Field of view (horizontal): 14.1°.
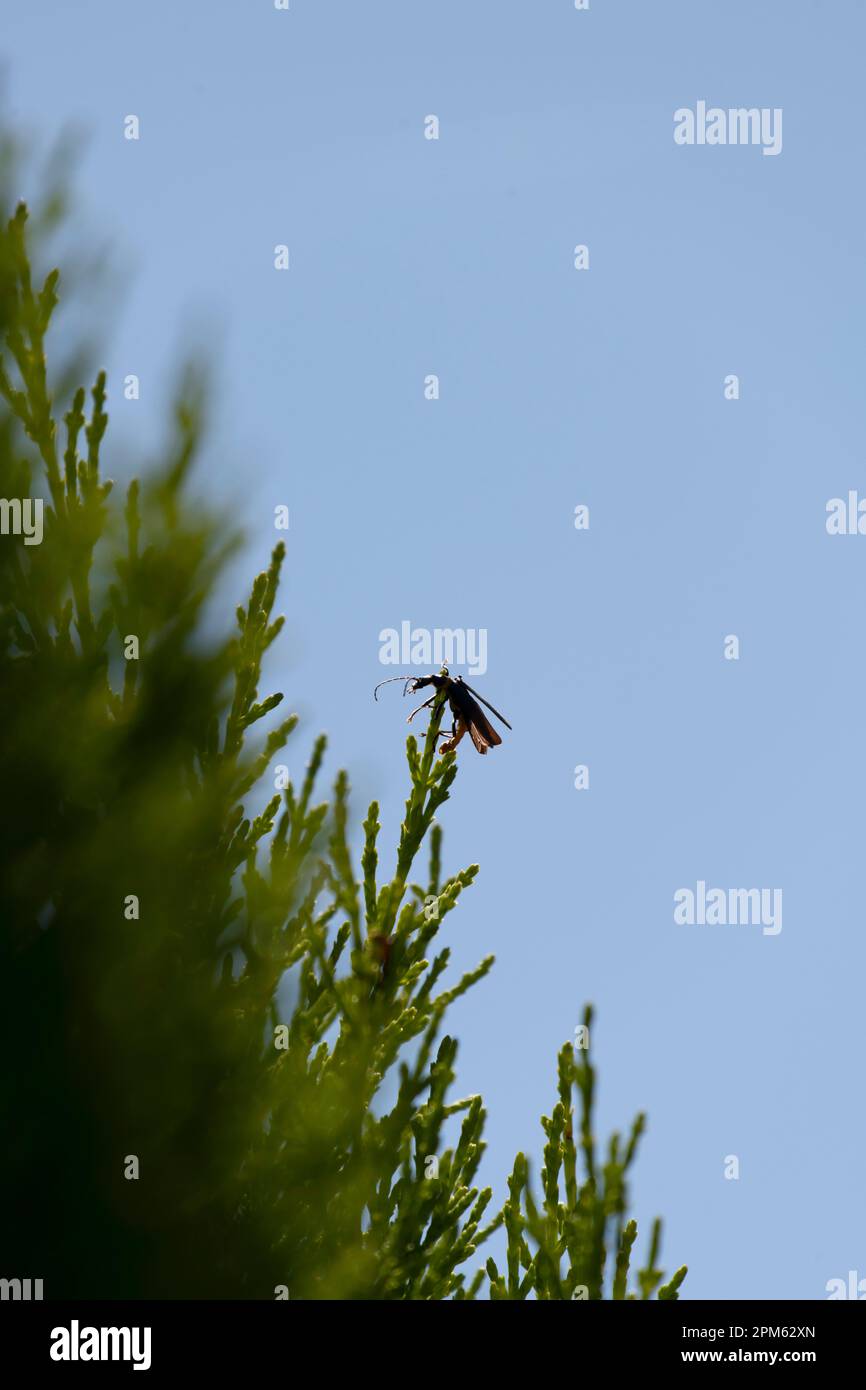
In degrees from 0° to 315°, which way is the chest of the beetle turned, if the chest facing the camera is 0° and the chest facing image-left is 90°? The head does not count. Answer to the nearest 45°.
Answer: approximately 90°
